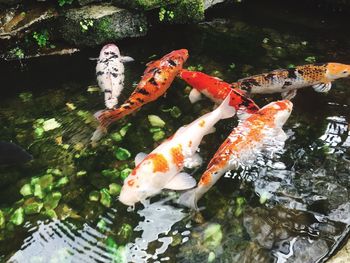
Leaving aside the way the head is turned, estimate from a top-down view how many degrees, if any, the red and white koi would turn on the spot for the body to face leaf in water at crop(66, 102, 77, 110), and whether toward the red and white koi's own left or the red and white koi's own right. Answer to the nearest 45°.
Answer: approximately 45° to the red and white koi's own left

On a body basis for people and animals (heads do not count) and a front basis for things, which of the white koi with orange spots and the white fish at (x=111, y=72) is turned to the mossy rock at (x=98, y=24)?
the white fish

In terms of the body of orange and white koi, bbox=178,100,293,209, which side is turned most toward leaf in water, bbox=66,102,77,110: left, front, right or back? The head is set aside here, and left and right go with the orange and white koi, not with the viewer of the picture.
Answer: left

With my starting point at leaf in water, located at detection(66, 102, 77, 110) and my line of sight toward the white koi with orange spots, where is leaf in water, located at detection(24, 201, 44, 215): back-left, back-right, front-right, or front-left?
front-right

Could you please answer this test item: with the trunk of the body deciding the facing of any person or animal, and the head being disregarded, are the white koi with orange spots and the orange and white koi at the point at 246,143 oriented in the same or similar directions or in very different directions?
very different directions

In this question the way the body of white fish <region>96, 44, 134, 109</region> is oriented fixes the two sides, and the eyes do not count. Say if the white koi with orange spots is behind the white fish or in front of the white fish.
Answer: behind

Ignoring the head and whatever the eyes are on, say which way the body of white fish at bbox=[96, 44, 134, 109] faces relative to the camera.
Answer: away from the camera

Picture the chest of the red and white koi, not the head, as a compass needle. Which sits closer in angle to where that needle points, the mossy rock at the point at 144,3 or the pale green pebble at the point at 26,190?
the mossy rock

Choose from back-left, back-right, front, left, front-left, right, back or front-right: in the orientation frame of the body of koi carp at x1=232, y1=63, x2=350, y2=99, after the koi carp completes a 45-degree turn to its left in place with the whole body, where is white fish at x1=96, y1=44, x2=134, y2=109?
back-left

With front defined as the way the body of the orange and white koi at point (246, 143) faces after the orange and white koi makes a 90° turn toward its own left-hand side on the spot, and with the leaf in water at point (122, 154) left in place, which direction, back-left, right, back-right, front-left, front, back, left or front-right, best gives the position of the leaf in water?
front-left

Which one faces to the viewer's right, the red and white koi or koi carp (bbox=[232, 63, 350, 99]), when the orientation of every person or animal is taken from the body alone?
the koi carp

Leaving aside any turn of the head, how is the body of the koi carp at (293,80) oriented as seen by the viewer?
to the viewer's right

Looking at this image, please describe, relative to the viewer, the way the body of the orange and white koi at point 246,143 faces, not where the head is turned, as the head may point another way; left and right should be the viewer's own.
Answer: facing away from the viewer and to the right of the viewer

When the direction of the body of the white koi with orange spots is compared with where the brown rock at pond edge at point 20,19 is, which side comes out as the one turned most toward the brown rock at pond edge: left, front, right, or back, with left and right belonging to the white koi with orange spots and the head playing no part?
right

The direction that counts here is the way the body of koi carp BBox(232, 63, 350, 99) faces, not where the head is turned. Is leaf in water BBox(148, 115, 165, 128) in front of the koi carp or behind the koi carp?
behind

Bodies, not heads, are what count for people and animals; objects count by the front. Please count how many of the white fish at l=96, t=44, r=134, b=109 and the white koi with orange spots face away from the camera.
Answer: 1

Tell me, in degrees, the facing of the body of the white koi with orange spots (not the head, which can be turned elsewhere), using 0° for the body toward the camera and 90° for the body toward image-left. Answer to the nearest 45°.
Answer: approximately 45°

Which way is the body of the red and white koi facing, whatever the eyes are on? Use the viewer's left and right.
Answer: facing away from the viewer and to the left of the viewer

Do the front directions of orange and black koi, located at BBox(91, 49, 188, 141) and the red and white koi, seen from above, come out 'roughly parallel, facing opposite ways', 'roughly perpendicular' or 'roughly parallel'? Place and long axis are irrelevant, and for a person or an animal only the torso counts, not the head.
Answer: roughly perpendicular

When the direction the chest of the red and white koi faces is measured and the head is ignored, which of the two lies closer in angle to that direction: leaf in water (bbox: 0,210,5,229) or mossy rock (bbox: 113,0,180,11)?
the mossy rock

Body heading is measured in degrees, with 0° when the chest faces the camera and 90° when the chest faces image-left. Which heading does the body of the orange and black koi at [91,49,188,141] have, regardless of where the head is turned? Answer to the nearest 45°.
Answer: approximately 225°

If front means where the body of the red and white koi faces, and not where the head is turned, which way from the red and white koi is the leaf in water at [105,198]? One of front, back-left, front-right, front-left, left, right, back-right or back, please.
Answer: left

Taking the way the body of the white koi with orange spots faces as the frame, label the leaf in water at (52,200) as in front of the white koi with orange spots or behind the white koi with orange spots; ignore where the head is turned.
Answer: in front

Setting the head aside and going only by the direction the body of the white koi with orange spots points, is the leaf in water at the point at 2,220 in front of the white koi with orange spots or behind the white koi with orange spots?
in front
